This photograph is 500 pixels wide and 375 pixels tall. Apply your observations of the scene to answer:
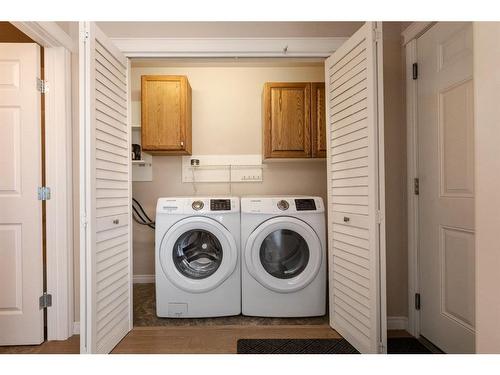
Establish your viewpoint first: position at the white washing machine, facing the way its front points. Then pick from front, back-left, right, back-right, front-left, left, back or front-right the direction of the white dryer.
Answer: left

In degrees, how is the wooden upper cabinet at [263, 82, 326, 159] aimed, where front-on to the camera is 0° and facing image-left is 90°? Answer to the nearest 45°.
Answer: approximately 0°

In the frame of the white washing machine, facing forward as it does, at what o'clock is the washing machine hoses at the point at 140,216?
The washing machine hoses is roughly at 5 o'clock from the white washing machine.

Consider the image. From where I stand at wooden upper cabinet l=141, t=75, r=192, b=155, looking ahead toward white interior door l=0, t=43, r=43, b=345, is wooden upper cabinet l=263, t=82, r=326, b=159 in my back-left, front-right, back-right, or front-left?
back-left

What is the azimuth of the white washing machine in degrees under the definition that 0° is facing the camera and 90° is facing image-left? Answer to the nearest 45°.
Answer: approximately 0°
